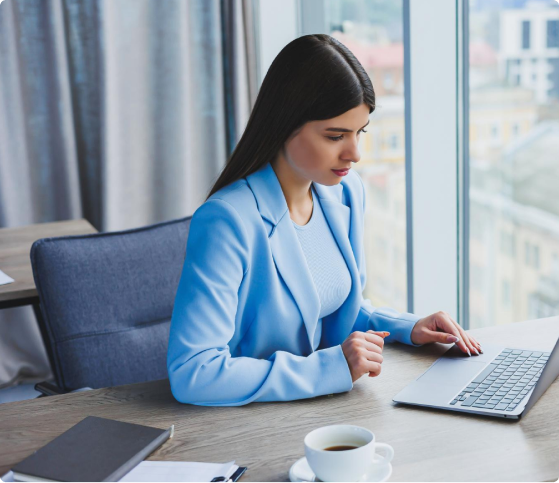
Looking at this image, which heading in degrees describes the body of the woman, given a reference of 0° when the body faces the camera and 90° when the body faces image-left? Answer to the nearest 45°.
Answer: approximately 315°

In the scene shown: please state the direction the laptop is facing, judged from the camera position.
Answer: facing to the left of the viewer

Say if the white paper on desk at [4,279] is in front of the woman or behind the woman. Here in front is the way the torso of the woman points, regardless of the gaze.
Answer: behind

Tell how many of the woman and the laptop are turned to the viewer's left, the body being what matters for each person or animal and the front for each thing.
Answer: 1
